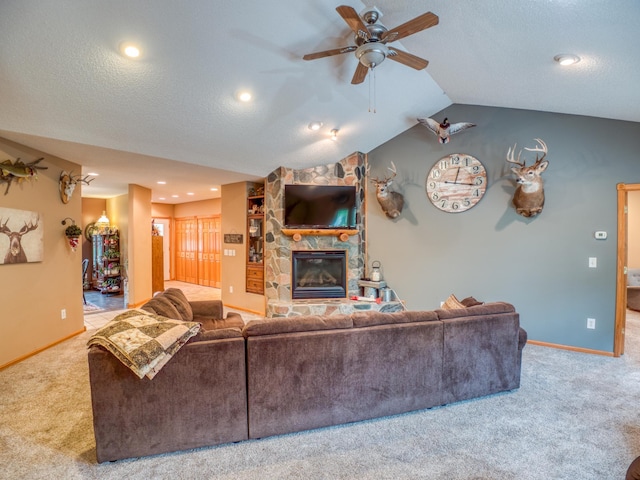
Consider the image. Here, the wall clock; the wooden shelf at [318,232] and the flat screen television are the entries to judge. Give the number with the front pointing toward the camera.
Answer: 3

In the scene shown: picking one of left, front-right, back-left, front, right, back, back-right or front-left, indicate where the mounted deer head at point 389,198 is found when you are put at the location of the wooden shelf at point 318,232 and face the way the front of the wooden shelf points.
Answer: left

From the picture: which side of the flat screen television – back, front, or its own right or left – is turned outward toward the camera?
front

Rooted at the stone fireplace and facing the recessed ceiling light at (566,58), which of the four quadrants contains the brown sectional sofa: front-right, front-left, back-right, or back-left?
front-right

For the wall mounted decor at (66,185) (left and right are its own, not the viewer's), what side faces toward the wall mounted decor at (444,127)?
front

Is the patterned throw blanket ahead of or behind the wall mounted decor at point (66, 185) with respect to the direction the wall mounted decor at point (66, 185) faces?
ahead

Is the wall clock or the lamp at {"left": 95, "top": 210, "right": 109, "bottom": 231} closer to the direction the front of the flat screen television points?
the wall clock

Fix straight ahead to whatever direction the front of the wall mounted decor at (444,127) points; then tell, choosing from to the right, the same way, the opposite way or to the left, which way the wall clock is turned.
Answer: the same way

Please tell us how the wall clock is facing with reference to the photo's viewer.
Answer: facing the viewer

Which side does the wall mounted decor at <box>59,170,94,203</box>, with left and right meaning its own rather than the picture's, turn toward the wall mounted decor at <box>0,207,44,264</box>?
right

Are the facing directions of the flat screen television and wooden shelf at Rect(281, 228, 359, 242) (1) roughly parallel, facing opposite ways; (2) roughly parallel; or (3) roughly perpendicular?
roughly parallel

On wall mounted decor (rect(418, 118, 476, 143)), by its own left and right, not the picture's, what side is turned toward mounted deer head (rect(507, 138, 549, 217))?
left

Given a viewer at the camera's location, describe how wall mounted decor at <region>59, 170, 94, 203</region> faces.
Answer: facing the viewer and to the right of the viewer

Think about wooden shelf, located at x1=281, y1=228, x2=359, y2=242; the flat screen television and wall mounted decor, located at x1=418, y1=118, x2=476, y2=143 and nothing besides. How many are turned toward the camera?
3

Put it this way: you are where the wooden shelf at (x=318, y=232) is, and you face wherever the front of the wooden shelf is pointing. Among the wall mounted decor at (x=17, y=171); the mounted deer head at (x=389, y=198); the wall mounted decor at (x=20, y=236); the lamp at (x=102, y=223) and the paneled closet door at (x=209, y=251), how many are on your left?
1

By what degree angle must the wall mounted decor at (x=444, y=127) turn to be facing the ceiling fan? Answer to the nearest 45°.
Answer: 0° — it already faces it

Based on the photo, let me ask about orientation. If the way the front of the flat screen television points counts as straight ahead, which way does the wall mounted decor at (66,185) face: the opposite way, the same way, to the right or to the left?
to the left

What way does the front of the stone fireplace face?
toward the camera

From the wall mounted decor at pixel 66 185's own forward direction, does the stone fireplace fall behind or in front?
in front
